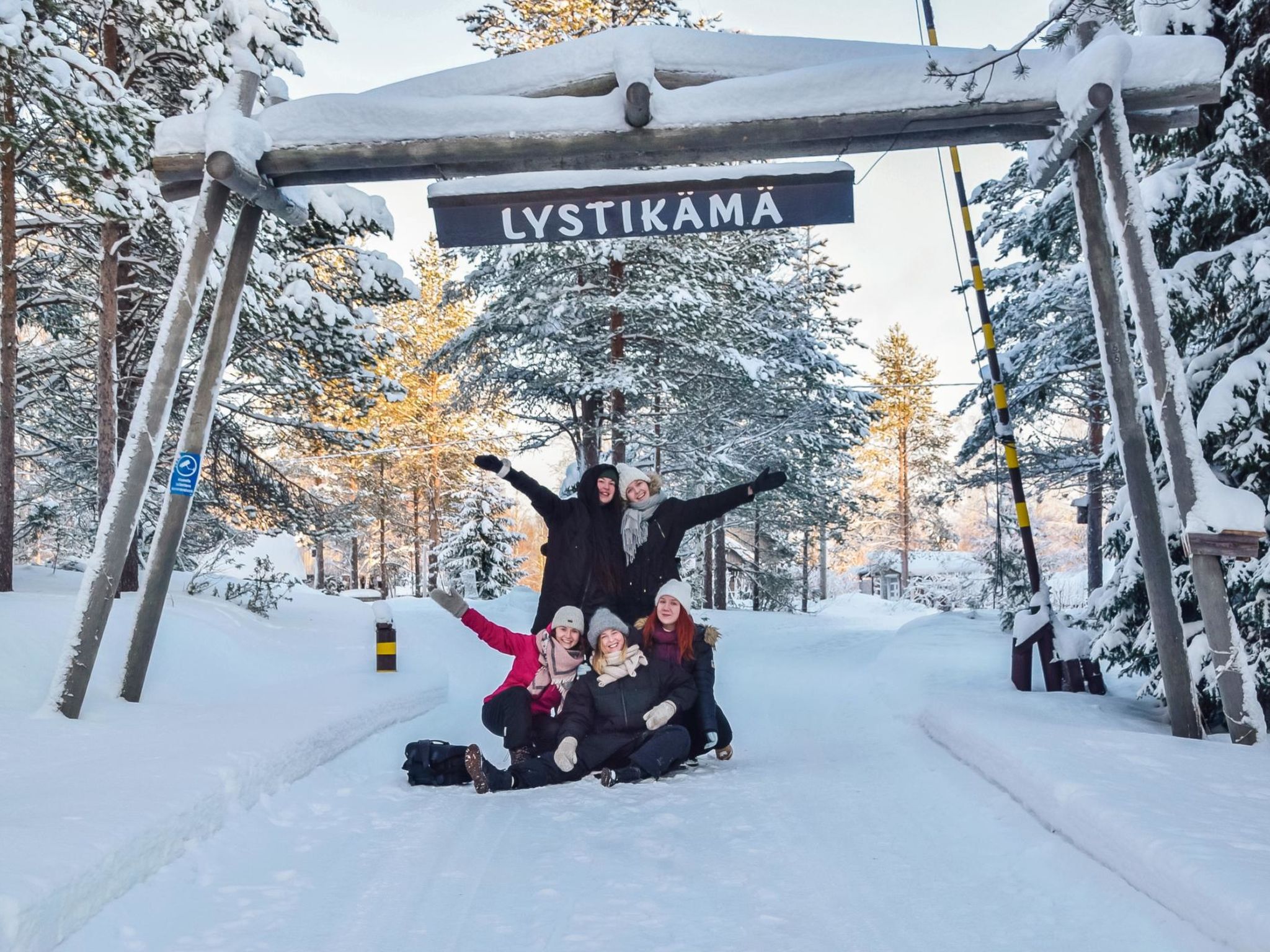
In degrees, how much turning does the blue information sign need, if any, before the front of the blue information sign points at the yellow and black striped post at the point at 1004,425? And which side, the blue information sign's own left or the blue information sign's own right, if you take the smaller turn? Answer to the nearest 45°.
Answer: approximately 90° to the blue information sign's own left

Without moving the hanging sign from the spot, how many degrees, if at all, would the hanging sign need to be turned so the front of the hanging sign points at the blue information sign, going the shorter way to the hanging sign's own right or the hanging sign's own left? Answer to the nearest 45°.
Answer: approximately 90° to the hanging sign's own right

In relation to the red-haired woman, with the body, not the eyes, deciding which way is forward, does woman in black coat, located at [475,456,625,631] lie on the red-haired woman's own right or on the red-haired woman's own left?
on the red-haired woman's own right

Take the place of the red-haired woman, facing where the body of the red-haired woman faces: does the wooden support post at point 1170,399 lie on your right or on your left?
on your left

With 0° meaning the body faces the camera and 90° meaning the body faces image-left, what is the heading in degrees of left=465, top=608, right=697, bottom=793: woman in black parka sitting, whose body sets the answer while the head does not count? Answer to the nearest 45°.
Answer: approximately 0°

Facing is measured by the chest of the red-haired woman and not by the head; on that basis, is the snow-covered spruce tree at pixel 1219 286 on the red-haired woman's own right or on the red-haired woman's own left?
on the red-haired woman's own left

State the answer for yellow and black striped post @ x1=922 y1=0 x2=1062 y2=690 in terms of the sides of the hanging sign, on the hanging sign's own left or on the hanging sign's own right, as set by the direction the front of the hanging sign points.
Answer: on the hanging sign's own left

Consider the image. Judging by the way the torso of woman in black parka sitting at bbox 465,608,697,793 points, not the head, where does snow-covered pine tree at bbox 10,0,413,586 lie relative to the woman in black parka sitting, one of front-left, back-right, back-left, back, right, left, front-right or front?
back-right
